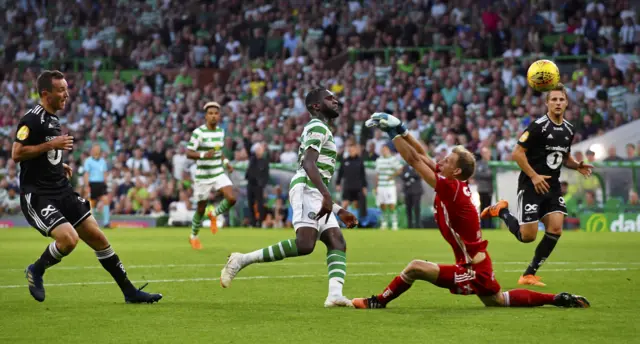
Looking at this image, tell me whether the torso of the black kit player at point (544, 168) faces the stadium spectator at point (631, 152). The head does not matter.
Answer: no

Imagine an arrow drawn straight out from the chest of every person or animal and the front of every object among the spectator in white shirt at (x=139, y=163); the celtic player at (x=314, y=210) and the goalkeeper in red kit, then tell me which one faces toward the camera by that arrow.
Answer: the spectator in white shirt

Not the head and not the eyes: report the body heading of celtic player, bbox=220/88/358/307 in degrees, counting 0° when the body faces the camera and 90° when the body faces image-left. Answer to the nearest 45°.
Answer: approximately 270°

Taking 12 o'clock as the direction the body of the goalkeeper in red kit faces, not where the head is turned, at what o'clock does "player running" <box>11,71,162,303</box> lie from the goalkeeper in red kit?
The player running is roughly at 12 o'clock from the goalkeeper in red kit.

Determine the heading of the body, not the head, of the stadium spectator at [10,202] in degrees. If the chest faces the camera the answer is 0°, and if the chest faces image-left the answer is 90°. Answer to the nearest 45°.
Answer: approximately 0°

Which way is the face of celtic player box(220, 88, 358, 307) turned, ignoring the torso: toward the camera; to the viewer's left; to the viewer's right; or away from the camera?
to the viewer's right

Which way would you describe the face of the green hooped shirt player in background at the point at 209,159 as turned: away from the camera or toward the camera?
toward the camera

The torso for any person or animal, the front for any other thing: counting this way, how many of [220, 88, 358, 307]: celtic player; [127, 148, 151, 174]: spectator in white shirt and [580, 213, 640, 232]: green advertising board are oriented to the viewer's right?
1

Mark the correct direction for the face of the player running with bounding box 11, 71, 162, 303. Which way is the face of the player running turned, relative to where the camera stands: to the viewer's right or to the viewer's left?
to the viewer's right

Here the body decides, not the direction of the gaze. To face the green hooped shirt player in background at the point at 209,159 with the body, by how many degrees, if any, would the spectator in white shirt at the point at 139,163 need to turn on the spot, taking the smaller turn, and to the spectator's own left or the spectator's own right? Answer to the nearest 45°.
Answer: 0° — they already face them

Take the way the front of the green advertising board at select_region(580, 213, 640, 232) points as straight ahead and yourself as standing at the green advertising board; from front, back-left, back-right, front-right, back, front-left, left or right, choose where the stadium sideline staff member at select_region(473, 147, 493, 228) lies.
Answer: right

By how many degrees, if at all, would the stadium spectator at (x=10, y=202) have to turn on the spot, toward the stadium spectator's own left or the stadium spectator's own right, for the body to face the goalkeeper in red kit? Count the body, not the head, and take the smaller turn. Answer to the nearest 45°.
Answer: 0° — they already face them

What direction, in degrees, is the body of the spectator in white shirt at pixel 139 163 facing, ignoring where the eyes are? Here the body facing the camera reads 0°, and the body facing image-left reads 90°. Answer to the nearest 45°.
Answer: approximately 0°

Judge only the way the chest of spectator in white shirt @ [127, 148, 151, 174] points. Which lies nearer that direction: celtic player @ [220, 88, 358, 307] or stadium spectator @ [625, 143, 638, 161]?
the celtic player

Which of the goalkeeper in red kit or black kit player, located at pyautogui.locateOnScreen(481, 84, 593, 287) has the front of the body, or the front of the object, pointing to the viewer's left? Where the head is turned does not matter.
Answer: the goalkeeper in red kit

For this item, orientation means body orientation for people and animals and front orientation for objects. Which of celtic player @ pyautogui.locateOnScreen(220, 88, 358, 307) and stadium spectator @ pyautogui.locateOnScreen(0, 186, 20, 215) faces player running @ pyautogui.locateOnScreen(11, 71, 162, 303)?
the stadium spectator

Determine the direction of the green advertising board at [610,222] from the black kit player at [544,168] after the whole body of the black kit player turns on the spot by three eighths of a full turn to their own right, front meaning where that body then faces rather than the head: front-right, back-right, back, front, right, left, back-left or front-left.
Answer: right
